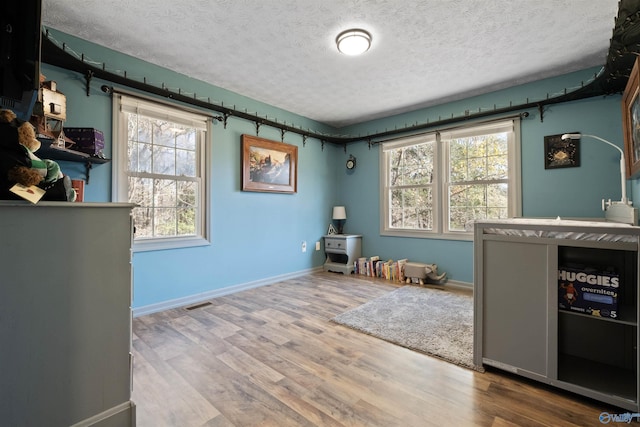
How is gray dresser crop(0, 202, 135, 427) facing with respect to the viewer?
to the viewer's right

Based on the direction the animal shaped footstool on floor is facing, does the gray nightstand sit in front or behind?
behind

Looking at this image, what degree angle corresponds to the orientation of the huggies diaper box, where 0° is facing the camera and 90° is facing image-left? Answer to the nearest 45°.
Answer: approximately 45°

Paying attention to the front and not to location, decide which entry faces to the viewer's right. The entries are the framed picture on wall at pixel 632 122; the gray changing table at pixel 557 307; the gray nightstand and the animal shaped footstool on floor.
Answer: the animal shaped footstool on floor

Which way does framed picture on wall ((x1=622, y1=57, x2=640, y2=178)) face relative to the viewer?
to the viewer's left

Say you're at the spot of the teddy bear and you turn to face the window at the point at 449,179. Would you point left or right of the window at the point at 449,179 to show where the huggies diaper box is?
right

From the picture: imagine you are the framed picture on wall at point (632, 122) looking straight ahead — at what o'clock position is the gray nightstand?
The gray nightstand is roughly at 12 o'clock from the framed picture on wall.

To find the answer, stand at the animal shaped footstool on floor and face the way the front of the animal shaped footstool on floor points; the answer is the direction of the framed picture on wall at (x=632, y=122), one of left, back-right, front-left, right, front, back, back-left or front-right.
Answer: front-right

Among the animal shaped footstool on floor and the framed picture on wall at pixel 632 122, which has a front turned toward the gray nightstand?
the framed picture on wall

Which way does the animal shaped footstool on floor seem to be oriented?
to the viewer's right
